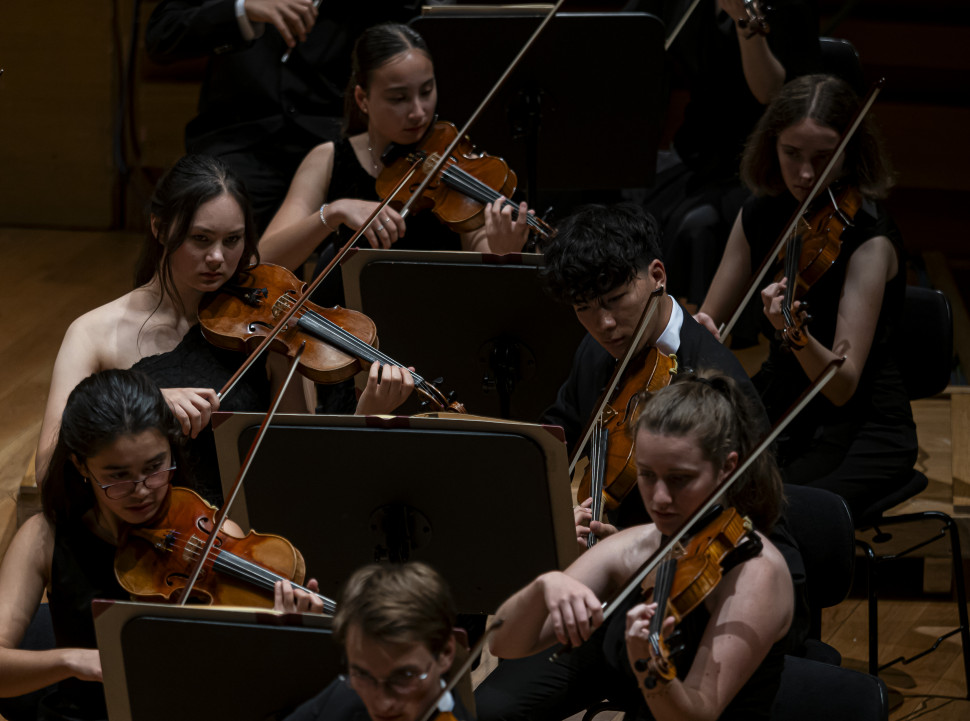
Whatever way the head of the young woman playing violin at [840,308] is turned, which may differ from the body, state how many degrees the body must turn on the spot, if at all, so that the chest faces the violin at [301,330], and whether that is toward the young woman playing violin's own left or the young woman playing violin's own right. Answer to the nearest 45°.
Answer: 0° — they already face it

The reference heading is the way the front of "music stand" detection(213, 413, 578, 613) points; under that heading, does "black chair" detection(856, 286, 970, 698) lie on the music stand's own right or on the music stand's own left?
on the music stand's own right

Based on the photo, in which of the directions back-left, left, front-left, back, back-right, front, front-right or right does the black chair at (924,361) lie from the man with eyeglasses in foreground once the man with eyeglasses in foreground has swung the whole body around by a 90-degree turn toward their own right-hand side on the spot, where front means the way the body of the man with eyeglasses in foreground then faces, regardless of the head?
right

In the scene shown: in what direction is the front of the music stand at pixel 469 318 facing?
away from the camera

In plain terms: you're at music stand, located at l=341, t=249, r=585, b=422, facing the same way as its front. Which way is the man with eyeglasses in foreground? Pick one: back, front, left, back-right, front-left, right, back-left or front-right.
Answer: back

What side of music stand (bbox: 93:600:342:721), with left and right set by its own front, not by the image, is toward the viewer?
back

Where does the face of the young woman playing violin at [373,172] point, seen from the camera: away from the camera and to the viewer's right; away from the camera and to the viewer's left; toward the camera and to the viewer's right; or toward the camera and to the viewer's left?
toward the camera and to the viewer's right

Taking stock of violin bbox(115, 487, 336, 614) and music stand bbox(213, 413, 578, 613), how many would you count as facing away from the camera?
1

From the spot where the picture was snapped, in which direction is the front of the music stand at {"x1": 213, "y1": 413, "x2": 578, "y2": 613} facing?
facing away from the viewer

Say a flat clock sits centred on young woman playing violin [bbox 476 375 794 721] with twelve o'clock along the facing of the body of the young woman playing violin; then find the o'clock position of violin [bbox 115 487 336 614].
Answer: The violin is roughly at 2 o'clock from the young woman playing violin.

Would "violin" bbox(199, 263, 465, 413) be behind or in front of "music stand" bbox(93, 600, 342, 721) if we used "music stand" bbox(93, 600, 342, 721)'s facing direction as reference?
in front
